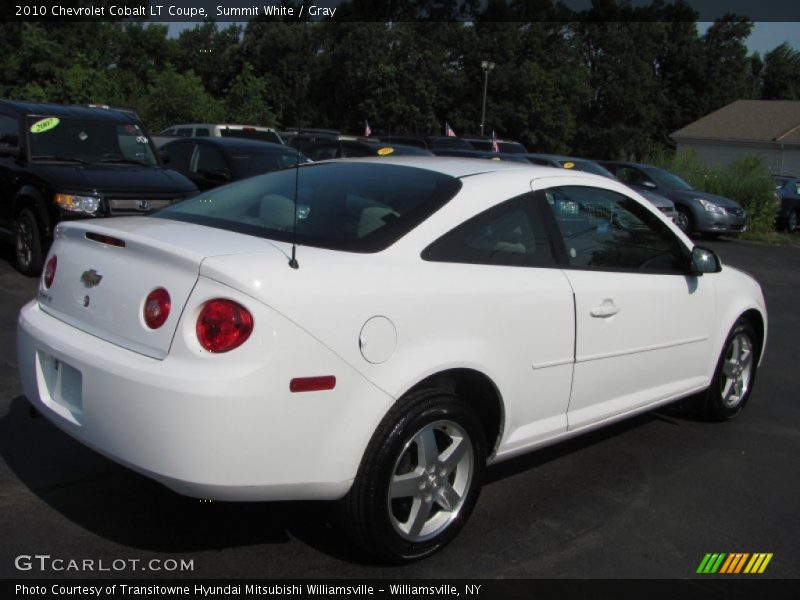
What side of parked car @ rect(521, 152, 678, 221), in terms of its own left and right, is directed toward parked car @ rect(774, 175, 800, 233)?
left

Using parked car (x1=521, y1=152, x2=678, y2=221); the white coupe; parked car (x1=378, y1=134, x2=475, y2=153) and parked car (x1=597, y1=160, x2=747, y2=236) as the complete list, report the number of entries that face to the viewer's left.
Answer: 0

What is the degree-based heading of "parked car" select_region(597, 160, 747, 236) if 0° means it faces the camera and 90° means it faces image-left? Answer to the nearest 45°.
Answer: approximately 315°

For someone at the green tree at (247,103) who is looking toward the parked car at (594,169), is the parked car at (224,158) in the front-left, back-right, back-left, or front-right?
front-right

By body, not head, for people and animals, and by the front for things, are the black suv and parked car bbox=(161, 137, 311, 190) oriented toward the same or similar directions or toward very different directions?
same or similar directions

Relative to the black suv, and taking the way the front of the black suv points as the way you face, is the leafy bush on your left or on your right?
on your left

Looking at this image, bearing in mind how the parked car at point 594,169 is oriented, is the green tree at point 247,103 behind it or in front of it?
behind

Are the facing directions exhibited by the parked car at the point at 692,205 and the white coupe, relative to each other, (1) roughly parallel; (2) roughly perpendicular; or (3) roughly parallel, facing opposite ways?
roughly perpendicular

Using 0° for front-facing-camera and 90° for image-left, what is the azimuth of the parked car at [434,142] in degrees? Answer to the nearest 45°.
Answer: approximately 315°

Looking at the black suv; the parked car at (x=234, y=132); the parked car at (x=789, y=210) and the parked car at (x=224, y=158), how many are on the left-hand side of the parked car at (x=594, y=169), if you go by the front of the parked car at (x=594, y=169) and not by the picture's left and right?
1

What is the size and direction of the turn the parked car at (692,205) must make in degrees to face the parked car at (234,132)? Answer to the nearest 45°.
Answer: approximately 135° to its right

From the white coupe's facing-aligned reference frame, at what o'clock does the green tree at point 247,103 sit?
The green tree is roughly at 10 o'clock from the white coupe.

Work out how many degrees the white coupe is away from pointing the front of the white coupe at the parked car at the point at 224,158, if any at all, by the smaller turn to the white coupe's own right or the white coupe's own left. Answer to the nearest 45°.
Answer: approximately 45° to the white coupe's own left

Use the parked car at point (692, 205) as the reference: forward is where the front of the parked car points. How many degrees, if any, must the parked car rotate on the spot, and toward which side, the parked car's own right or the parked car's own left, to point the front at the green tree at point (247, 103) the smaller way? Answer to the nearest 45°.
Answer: approximately 180°
